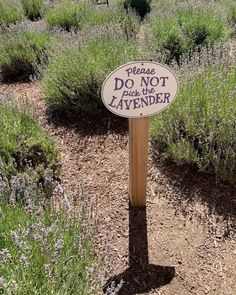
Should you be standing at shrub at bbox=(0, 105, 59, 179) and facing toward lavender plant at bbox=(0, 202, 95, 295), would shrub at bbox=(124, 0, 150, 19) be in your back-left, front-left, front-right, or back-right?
back-left

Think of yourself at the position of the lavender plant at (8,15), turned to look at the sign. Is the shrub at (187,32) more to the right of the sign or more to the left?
left

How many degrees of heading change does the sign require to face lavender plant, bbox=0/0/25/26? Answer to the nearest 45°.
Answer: approximately 135° to its right

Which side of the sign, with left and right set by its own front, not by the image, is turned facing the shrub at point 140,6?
back

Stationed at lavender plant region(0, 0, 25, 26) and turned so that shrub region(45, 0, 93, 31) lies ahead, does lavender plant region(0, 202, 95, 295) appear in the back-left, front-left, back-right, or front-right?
front-right

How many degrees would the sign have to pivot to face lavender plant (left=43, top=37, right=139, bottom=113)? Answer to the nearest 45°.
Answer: approximately 180°

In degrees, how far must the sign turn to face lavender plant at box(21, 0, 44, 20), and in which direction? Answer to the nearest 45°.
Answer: approximately 180°

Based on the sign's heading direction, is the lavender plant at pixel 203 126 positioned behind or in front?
behind

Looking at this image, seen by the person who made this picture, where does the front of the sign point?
facing the viewer

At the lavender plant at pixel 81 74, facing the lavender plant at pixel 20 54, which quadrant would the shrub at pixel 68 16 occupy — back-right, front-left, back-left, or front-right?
front-right

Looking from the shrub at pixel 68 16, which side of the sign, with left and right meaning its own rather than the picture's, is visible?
back

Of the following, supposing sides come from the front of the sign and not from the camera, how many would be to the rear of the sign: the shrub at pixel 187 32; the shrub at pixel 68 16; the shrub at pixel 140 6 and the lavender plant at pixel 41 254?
3

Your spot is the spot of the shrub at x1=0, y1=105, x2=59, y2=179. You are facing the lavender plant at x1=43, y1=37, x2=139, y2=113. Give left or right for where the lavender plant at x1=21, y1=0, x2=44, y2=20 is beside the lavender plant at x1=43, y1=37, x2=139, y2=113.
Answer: left

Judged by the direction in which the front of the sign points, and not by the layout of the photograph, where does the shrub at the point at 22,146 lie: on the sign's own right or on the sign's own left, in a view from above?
on the sign's own right

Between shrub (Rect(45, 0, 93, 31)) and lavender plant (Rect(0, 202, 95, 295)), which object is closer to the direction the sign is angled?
the lavender plant
